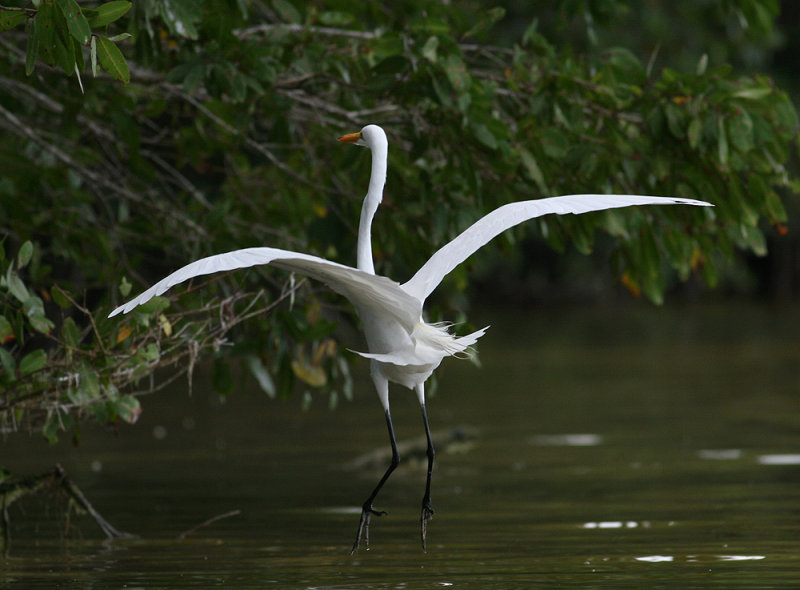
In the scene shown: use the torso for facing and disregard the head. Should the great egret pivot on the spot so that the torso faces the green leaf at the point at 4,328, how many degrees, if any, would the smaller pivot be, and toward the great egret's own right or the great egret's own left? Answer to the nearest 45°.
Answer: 0° — it already faces it

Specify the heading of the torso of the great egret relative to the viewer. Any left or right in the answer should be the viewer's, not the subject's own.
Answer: facing away from the viewer and to the left of the viewer
